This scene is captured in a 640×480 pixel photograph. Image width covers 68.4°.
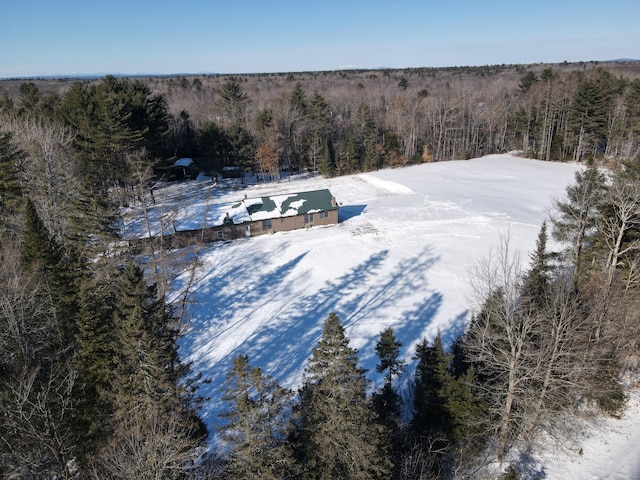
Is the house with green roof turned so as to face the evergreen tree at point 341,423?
yes

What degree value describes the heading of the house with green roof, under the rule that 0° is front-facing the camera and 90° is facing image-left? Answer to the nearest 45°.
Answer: approximately 0°

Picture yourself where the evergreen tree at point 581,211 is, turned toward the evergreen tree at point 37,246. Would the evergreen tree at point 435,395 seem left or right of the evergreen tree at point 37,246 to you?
left

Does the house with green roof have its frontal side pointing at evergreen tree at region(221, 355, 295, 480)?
yes

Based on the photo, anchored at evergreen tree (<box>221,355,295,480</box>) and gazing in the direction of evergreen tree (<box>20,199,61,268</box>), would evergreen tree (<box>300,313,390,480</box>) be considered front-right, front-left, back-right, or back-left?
back-right

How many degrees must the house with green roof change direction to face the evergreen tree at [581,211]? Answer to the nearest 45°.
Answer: approximately 45° to its left

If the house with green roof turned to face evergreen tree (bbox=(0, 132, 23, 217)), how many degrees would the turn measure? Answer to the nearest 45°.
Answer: approximately 45° to its right
